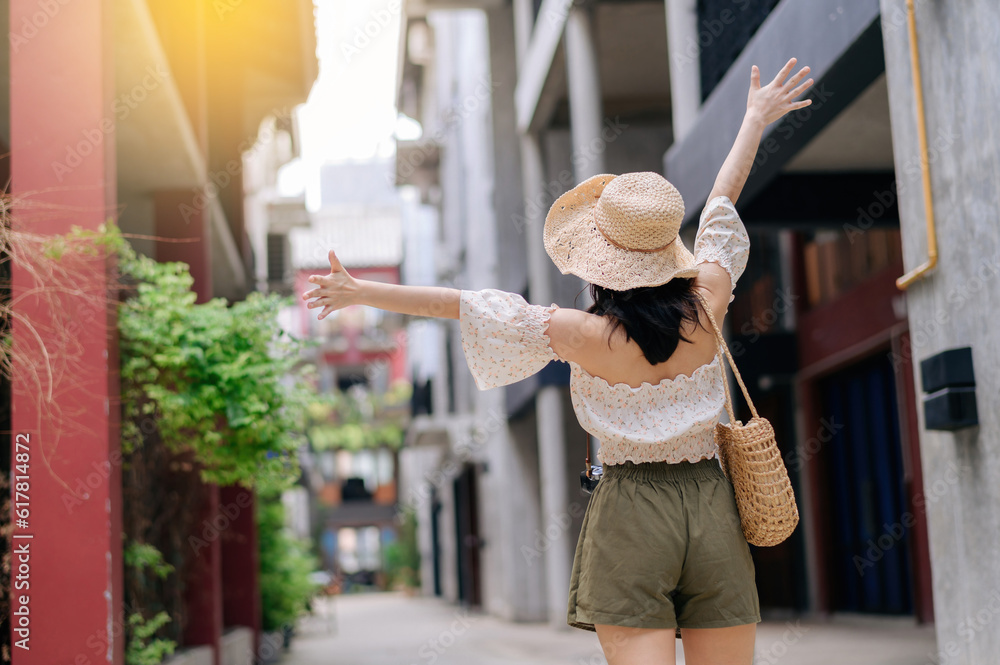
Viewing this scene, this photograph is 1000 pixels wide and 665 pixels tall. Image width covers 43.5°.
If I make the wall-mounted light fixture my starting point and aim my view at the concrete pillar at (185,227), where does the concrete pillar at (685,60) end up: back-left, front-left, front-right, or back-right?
front-right

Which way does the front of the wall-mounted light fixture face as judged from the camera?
facing the viewer and to the left of the viewer

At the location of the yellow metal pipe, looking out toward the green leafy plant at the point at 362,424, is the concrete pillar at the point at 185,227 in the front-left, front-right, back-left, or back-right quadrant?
front-left

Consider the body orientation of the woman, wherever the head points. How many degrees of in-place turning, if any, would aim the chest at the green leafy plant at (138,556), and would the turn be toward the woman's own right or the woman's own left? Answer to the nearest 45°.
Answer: approximately 45° to the woman's own left

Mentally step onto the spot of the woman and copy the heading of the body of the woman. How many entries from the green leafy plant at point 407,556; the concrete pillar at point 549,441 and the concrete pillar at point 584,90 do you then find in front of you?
3

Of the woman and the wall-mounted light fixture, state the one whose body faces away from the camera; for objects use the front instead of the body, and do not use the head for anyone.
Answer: the woman

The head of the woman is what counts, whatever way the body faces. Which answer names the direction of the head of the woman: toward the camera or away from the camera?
away from the camera

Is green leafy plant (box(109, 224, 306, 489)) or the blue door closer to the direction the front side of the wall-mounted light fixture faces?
the green leafy plant

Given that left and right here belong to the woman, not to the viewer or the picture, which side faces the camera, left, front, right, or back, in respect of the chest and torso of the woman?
back

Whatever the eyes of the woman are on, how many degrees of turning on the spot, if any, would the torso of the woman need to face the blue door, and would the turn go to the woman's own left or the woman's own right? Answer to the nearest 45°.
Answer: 0° — they already face it

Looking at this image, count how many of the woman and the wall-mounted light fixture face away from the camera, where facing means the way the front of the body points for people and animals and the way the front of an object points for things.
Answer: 1

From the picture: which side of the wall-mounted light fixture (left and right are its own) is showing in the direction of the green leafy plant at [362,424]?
right

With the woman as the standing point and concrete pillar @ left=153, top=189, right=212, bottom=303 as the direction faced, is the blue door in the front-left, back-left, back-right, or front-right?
front-right
